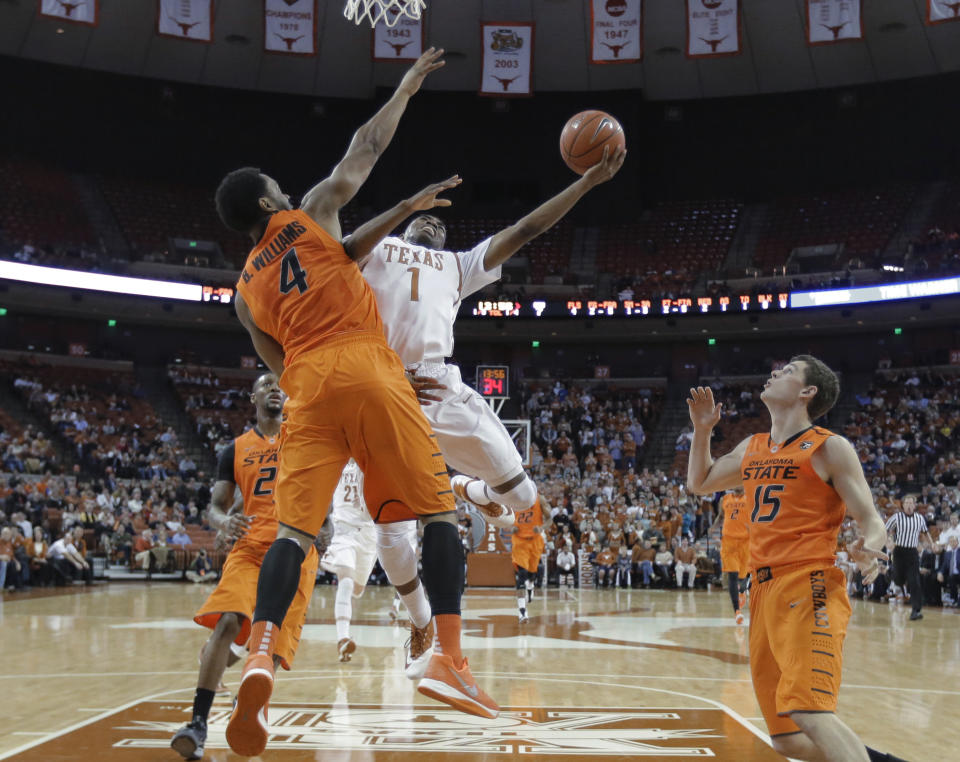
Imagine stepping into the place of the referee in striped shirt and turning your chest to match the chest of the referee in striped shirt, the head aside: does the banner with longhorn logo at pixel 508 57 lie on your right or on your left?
on your right

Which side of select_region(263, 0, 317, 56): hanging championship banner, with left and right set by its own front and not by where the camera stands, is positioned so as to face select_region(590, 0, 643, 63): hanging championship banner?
left

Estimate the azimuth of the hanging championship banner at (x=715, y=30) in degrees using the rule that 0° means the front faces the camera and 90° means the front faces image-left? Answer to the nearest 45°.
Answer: approximately 0°

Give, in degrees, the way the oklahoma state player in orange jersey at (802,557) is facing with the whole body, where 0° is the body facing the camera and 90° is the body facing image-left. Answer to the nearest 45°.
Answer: approximately 45°

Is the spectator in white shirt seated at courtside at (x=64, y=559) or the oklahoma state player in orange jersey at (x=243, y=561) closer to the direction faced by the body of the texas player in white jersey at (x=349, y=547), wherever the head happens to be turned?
the oklahoma state player in orange jersey

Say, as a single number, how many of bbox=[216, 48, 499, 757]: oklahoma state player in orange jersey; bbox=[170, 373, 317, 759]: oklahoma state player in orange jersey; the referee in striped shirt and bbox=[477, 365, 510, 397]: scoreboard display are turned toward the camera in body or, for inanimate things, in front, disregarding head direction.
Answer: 3

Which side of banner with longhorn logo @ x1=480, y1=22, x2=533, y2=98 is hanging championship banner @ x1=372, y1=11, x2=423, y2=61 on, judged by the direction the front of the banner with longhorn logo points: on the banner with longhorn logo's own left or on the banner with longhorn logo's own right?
on the banner with longhorn logo's own right

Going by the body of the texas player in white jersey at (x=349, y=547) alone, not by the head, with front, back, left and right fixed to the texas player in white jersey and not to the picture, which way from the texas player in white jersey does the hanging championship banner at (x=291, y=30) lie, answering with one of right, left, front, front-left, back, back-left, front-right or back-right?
back

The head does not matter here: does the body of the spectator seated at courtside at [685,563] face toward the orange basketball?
yes

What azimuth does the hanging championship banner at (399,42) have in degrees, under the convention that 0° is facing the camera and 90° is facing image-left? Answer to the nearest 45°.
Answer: approximately 0°

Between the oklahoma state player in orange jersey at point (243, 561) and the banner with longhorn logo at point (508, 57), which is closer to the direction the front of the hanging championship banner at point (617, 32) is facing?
the oklahoma state player in orange jersey

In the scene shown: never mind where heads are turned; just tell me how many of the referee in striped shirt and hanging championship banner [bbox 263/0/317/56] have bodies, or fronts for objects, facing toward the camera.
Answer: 2
